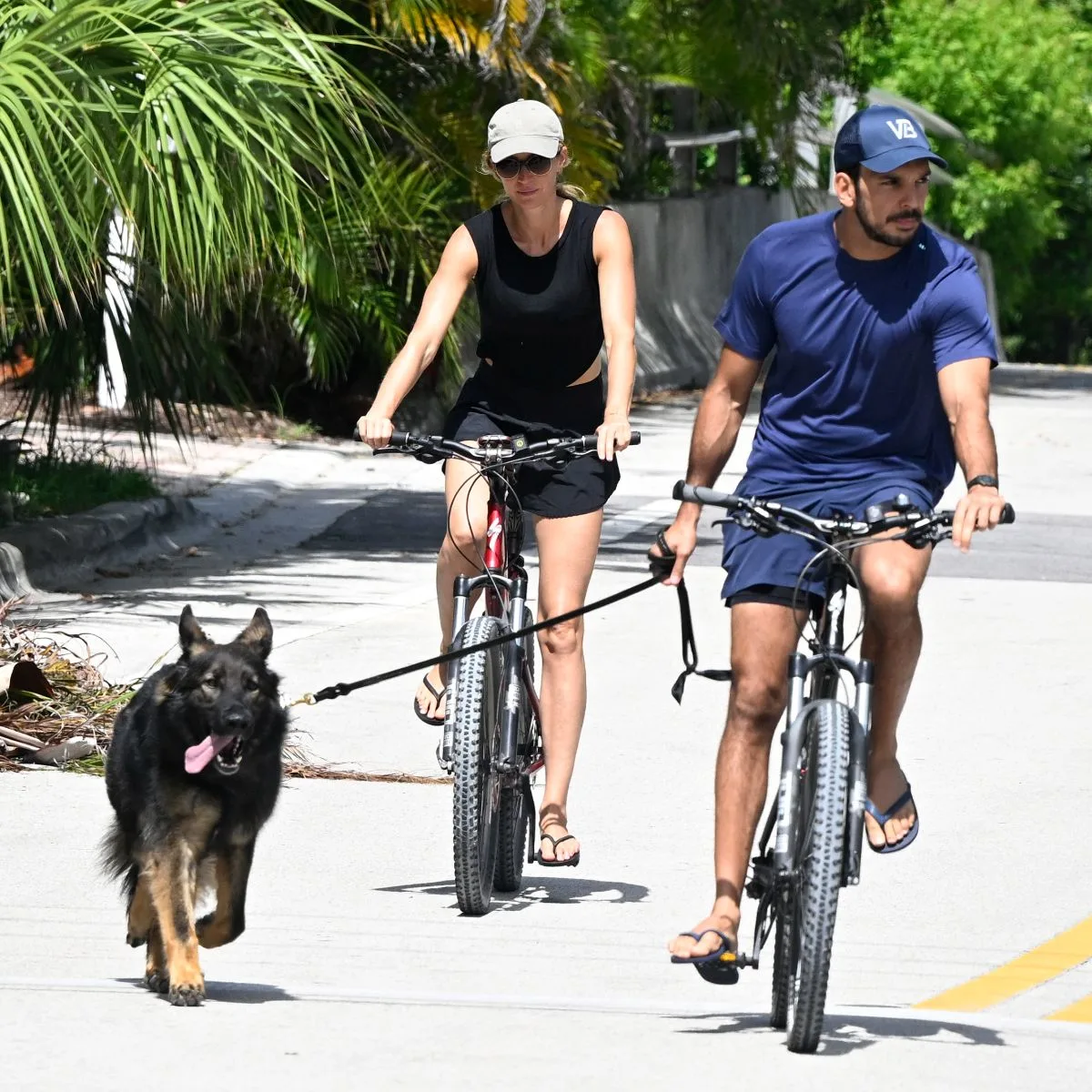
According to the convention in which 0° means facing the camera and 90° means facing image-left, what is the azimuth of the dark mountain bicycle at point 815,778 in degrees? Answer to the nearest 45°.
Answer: approximately 0°

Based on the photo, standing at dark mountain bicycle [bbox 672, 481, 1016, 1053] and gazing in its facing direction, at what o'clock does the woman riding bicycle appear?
The woman riding bicycle is roughly at 5 o'clock from the dark mountain bicycle.

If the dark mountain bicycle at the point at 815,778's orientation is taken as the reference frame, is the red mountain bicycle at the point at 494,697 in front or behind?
behind

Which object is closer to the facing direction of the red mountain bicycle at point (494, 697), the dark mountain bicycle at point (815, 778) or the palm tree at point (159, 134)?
the dark mountain bicycle

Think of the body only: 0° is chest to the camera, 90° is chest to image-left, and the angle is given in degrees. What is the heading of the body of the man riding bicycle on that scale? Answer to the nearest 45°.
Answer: approximately 0°

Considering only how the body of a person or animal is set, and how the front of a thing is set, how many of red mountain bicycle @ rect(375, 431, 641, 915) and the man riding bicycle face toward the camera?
2

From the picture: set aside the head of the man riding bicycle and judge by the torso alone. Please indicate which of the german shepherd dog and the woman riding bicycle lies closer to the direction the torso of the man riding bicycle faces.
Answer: the german shepherd dog

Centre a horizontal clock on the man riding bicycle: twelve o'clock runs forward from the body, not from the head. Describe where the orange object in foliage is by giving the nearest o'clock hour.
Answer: The orange object in foliage is roughly at 5 o'clock from the man riding bicycle.
